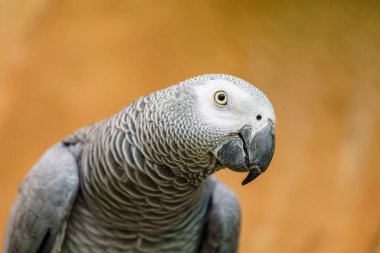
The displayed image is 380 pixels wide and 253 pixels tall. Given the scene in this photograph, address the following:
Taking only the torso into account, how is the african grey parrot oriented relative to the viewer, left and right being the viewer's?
facing the viewer and to the right of the viewer
